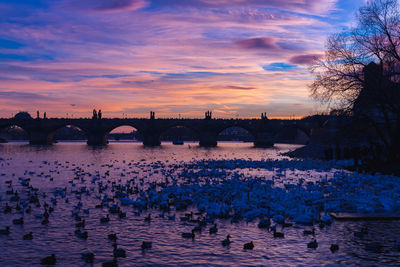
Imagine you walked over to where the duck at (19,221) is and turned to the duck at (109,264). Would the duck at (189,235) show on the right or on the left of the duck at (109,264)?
left

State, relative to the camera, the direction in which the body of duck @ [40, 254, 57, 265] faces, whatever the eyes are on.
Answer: to the viewer's right

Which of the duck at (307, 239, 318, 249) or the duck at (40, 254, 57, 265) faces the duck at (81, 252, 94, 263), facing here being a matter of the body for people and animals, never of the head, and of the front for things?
the duck at (40, 254, 57, 265)

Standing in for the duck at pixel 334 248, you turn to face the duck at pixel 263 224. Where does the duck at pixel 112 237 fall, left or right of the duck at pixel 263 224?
left

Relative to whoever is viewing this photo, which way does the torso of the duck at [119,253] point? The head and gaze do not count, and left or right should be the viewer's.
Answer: facing to the left of the viewer

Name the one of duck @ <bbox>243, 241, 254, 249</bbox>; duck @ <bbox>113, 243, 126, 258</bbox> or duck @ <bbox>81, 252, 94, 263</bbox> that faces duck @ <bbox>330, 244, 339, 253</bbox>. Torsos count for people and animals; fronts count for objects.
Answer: duck @ <bbox>243, 241, 254, 249</bbox>

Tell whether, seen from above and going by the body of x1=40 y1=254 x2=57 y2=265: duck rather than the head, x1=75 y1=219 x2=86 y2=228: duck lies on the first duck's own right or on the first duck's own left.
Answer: on the first duck's own left
